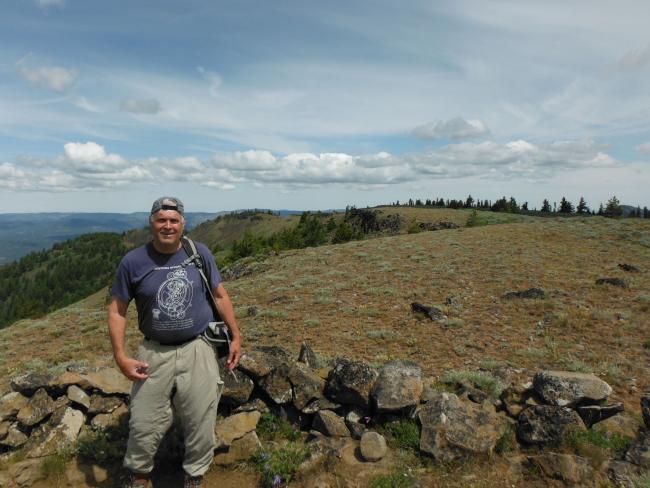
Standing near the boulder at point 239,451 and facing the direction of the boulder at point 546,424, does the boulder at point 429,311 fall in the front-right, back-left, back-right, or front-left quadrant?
front-left

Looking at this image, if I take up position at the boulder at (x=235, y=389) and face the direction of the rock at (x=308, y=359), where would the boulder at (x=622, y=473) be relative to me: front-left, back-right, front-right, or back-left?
front-right

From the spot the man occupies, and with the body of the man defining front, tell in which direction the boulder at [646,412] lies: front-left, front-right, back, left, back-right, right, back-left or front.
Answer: left

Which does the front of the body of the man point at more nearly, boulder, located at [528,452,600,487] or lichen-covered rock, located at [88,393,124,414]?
the boulder

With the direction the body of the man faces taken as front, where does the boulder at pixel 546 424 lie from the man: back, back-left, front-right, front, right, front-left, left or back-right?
left

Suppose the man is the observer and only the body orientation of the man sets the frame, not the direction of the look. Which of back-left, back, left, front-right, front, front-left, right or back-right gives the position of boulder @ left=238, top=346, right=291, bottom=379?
back-left

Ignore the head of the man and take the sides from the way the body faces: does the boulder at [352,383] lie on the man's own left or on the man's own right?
on the man's own left

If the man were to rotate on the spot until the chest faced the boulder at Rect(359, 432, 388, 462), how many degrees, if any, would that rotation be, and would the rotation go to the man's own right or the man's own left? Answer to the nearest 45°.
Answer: approximately 90° to the man's own left

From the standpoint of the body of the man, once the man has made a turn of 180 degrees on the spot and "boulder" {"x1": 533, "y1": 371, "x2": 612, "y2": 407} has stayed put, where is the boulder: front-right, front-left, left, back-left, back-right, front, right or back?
right

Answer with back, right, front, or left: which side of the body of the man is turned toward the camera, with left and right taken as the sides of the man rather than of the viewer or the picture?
front

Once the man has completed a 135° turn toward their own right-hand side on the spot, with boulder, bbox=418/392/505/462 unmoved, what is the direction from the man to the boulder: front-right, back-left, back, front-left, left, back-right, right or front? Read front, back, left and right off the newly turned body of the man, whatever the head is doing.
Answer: back-right
